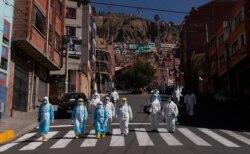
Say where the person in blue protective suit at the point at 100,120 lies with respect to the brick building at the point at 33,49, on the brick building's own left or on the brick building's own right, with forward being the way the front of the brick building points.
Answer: on the brick building's own right

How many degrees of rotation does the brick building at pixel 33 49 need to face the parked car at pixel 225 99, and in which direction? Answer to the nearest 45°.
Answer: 0° — it already faces it

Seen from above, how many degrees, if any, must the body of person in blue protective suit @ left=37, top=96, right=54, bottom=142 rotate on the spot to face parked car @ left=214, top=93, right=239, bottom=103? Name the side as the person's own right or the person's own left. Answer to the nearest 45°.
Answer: approximately 135° to the person's own left

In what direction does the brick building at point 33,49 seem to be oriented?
to the viewer's right

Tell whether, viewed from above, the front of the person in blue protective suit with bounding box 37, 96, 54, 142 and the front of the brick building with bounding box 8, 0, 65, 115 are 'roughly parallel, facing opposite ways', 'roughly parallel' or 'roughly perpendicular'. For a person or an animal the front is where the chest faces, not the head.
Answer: roughly perpendicular

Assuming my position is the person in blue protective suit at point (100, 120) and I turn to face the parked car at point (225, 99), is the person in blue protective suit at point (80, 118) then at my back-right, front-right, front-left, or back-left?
back-left

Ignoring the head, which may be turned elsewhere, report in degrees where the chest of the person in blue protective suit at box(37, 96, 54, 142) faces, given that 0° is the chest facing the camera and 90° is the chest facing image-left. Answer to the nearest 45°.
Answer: approximately 0°
